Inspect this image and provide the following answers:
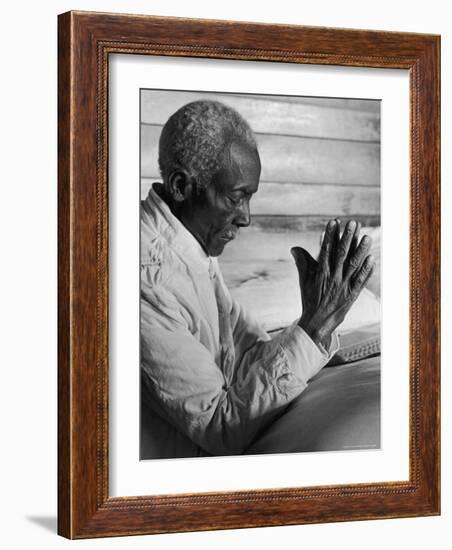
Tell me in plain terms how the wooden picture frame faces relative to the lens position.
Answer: facing the viewer and to the right of the viewer

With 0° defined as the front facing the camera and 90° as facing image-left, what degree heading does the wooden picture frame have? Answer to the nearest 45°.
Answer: approximately 315°
